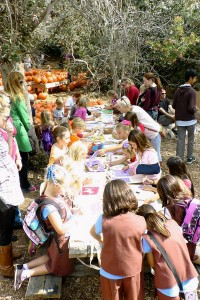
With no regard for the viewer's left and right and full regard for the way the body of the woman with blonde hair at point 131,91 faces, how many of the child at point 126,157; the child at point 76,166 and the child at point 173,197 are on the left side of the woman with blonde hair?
3

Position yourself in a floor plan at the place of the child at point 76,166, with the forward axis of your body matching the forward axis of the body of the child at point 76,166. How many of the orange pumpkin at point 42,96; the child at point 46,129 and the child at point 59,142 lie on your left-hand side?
3

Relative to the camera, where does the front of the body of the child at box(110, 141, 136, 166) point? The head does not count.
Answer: to the viewer's left

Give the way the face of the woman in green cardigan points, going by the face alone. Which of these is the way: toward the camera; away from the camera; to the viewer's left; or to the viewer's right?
to the viewer's right

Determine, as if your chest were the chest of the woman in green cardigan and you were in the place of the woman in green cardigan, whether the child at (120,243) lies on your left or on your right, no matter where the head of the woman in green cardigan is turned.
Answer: on your right

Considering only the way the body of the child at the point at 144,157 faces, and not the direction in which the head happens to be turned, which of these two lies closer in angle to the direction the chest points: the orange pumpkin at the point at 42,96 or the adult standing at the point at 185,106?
the orange pumpkin

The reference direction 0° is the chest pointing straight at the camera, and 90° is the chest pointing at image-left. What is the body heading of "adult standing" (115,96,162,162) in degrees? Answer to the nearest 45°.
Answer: approximately 90°

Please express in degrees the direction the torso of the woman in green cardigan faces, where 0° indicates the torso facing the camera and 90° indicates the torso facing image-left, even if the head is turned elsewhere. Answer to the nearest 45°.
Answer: approximately 270°

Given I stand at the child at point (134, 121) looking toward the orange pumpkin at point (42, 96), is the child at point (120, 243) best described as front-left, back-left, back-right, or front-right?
back-left

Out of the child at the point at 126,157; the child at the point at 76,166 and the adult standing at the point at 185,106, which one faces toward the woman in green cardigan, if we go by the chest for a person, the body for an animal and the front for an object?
the child at the point at 126,157

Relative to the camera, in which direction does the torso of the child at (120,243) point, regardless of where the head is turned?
away from the camera

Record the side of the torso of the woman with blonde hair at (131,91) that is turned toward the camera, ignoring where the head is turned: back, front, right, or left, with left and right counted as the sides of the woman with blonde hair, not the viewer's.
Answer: left
